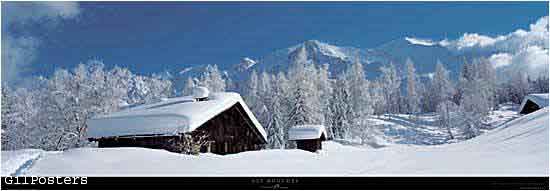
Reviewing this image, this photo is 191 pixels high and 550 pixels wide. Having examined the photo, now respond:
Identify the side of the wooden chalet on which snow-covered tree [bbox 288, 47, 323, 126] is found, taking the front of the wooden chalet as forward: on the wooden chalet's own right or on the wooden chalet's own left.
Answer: on the wooden chalet's own left

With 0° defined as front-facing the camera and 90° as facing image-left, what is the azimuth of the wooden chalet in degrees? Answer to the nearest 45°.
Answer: approximately 315°

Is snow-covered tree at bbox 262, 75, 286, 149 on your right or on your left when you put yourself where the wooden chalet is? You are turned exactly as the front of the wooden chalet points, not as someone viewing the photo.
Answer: on your left
